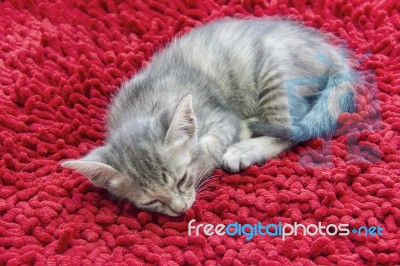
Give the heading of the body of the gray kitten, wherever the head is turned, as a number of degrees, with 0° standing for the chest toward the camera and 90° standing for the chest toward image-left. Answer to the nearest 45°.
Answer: approximately 45°
